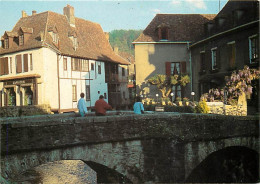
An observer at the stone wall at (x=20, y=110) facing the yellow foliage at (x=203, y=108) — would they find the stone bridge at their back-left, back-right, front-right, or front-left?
front-right

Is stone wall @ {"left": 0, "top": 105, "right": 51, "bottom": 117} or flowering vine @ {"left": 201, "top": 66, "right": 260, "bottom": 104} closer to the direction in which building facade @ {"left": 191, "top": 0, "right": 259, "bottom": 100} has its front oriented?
the stone wall

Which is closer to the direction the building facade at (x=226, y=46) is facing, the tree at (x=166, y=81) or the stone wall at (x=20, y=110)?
the stone wall

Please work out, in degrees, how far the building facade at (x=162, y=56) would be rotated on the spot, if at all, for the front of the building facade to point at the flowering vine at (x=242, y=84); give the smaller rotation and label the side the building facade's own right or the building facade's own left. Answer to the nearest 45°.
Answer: approximately 45° to the building facade's own left

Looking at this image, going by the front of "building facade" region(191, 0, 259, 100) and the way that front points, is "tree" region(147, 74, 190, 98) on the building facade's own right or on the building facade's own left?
on the building facade's own right

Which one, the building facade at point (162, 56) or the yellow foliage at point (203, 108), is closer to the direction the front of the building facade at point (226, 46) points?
the yellow foliage

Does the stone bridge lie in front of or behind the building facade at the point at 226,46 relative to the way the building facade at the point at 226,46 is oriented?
in front

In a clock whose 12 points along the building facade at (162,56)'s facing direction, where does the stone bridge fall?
The stone bridge is roughly at 12 o'clock from the building facade.

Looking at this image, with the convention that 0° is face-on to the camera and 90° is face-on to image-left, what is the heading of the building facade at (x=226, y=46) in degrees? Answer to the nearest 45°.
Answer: approximately 45°

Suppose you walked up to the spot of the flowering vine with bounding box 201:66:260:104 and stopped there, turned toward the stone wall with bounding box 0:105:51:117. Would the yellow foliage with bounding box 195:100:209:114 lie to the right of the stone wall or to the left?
left

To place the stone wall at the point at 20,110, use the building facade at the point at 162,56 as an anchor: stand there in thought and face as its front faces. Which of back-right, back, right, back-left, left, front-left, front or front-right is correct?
front-right

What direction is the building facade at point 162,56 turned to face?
toward the camera

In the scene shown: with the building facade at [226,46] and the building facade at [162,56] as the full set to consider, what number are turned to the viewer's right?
0
